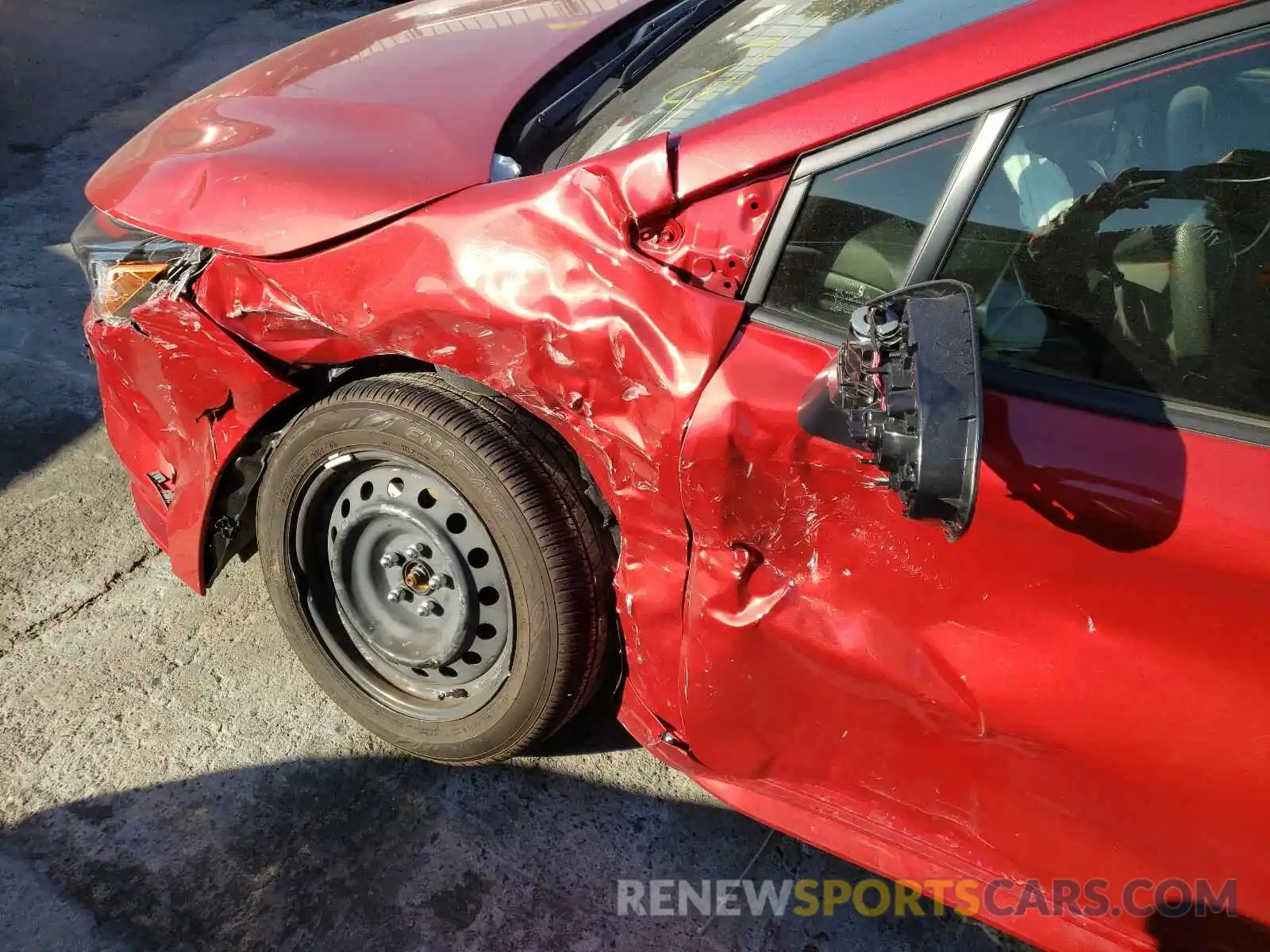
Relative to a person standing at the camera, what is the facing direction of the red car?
facing away from the viewer and to the left of the viewer
